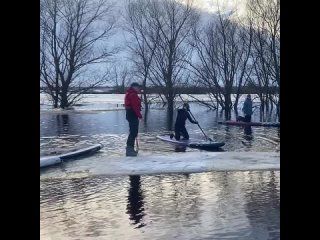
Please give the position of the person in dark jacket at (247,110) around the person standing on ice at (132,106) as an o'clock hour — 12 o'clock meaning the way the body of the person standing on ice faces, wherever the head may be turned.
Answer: The person in dark jacket is roughly at 10 o'clock from the person standing on ice.

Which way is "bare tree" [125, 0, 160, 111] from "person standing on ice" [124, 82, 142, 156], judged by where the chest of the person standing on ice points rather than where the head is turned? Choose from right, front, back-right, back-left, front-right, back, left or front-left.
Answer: left

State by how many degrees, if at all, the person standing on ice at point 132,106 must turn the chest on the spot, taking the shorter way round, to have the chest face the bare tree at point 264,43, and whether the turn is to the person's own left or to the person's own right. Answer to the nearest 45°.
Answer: approximately 45° to the person's own left

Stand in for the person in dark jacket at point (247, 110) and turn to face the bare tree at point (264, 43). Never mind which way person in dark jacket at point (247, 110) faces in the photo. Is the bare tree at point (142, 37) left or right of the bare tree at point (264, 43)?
left

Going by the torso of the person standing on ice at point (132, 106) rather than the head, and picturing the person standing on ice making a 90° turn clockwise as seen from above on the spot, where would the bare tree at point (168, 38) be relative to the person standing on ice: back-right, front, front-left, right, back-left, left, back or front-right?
back

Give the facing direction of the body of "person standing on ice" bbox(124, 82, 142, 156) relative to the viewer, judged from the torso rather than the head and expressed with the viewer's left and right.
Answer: facing to the right of the viewer
